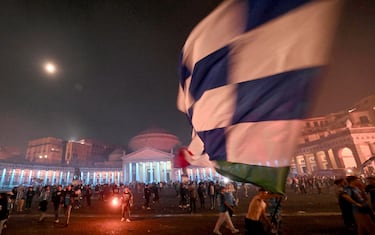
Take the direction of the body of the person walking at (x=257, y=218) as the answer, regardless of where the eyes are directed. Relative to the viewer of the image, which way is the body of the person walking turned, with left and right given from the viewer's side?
facing away from the viewer and to the right of the viewer

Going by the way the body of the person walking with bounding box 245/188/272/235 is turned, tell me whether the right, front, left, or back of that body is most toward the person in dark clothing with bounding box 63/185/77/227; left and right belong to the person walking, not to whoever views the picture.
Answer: left

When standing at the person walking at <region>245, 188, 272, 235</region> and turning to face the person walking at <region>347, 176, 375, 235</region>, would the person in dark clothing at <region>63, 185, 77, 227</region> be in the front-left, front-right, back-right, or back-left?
back-left

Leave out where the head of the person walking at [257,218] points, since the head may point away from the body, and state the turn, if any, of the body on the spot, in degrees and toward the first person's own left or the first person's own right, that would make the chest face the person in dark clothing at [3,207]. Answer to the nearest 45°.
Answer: approximately 135° to the first person's own left

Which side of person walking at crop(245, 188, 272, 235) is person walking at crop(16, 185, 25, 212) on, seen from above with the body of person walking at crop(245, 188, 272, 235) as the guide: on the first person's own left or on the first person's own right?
on the first person's own left
